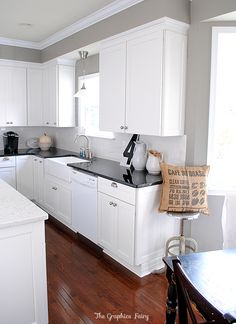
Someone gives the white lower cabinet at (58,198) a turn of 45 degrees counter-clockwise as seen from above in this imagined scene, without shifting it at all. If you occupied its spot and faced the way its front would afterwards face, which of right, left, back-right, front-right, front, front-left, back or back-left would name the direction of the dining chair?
front

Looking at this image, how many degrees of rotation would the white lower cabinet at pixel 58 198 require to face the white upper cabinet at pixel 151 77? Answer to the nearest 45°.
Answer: approximately 90° to its left

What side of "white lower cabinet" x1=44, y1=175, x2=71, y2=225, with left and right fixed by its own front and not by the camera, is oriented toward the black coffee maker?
right

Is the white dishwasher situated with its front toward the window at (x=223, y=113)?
no

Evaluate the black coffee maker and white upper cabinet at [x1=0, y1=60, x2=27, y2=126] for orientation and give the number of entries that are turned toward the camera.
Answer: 2

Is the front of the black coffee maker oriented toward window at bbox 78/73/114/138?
no

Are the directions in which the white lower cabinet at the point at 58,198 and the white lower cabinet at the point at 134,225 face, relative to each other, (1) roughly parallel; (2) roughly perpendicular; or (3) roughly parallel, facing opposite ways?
roughly parallel

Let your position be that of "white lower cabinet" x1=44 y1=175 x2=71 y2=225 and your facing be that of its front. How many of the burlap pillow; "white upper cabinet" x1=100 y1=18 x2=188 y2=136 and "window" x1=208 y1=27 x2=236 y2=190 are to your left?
3

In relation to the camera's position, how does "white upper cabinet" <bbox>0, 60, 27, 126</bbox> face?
facing the viewer

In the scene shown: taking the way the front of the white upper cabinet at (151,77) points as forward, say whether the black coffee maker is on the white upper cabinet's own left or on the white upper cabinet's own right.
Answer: on the white upper cabinet's own right

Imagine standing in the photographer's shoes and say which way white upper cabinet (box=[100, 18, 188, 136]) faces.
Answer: facing the viewer and to the left of the viewer

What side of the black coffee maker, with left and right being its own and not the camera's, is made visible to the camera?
front

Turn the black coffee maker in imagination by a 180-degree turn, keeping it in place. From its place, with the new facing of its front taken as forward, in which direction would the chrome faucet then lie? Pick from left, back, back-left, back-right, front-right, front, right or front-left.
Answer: back-right

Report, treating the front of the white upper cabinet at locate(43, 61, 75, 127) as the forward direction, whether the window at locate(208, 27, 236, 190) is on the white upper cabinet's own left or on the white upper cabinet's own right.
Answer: on the white upper cabinet's own left

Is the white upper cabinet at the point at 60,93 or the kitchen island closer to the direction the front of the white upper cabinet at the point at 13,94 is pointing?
the kitchen island

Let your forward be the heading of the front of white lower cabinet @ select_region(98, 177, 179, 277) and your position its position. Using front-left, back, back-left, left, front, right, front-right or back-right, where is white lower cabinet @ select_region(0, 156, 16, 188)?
right

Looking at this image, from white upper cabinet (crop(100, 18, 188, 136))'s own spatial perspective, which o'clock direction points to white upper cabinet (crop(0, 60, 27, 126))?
white upper cabinet (crop(0, 60, 27, 126)) is roughly at 3 o'clock from white upper cabinet (crop(100, 18, 188, 136)).

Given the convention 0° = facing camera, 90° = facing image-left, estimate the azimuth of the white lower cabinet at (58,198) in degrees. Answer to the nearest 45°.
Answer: approximately 45°

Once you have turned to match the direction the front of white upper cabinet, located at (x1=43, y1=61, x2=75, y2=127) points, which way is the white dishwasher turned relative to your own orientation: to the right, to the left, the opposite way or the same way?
the same way
